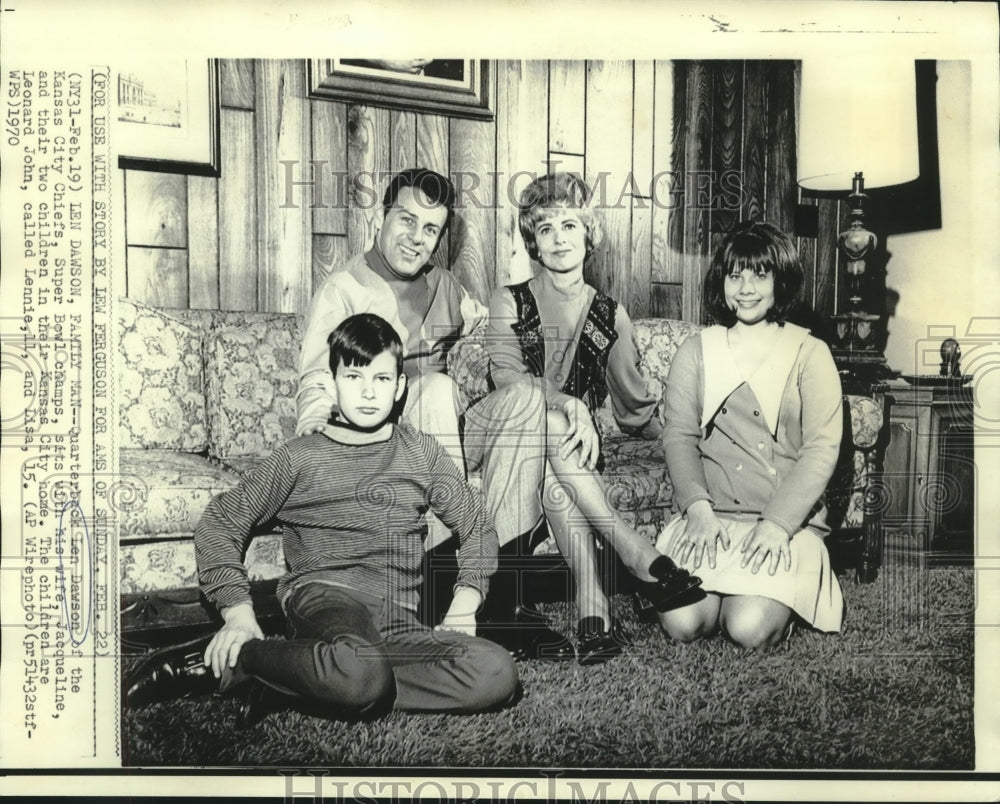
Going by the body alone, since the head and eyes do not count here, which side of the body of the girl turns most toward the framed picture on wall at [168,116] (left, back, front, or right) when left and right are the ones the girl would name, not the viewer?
right

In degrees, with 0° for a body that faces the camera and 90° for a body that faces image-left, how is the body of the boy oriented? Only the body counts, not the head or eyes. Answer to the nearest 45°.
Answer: approximately 0°

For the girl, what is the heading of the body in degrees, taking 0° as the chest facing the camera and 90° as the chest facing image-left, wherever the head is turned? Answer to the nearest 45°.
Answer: approximately 0°

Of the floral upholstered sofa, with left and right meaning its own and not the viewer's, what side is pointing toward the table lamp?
left
